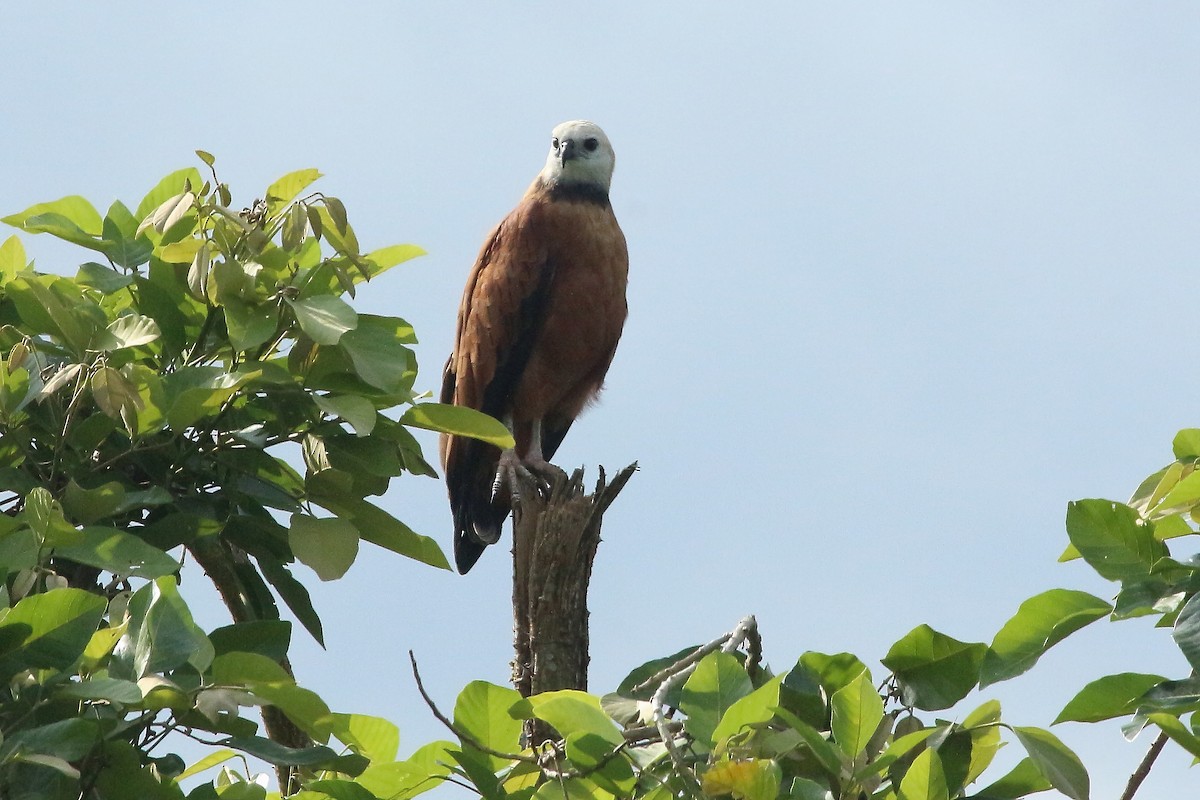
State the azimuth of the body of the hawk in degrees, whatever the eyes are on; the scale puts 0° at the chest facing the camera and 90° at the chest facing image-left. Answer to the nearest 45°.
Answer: approximately 315°
